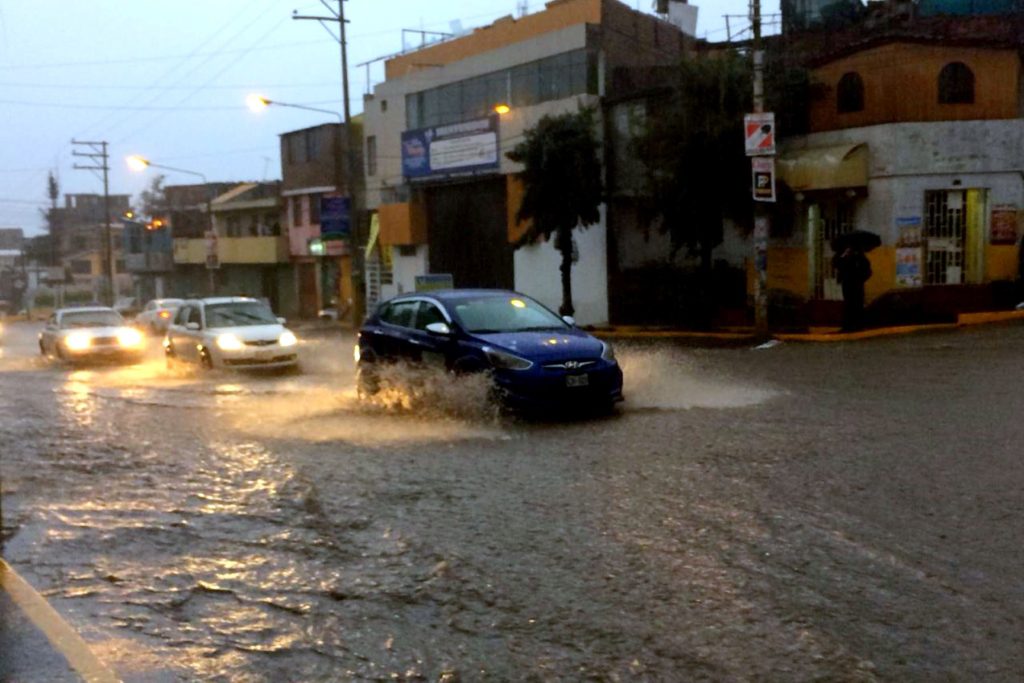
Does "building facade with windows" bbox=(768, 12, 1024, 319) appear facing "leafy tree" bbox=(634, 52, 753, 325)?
no

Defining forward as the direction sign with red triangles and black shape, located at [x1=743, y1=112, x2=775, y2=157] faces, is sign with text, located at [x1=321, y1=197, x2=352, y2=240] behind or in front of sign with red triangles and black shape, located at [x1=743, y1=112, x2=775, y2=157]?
behind

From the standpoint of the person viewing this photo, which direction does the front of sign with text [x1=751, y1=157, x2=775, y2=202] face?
facing the viewer

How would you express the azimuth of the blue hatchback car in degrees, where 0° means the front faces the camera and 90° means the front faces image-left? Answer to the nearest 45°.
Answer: approximately 315°

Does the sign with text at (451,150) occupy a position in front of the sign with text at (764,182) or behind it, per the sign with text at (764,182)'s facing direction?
behind

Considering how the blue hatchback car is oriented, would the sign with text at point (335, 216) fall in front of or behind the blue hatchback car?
behind

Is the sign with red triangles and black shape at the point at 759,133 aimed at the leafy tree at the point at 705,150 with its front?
no

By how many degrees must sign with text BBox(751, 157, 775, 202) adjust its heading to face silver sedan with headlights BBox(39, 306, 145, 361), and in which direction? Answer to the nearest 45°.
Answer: approximately 90° to its right

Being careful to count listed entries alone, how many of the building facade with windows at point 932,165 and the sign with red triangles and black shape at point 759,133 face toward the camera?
2

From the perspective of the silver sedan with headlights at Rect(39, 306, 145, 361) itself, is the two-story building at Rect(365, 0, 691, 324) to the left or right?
on its left

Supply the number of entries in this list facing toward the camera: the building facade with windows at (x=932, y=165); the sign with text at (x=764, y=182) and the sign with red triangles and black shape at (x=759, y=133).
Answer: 3

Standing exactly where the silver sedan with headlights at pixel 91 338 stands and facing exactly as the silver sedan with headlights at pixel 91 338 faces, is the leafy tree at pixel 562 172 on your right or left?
on your left

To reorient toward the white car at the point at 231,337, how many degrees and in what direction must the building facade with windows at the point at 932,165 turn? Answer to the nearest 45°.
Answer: approximately 45° to its right

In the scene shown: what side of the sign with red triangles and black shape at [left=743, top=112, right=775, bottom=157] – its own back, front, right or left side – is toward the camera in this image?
front

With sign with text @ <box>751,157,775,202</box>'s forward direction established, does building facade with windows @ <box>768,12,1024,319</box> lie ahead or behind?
behind

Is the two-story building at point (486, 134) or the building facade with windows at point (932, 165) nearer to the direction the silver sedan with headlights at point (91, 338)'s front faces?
the building facade with windows

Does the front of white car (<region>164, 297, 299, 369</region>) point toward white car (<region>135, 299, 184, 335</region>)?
no

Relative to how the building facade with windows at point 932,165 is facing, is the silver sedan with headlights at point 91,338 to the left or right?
on its right

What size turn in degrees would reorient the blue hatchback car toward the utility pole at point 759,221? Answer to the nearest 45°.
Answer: approximately 90° to its left

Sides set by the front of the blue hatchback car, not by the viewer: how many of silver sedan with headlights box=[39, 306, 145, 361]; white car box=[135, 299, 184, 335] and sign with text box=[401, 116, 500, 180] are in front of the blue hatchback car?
0

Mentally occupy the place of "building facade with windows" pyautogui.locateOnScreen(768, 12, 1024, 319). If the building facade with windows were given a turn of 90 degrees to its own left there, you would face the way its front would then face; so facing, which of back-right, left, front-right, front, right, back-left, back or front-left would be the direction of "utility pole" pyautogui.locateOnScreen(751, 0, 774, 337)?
back-right

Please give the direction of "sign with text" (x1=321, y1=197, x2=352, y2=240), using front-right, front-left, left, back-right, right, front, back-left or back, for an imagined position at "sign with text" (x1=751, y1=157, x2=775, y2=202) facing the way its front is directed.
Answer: back-right
